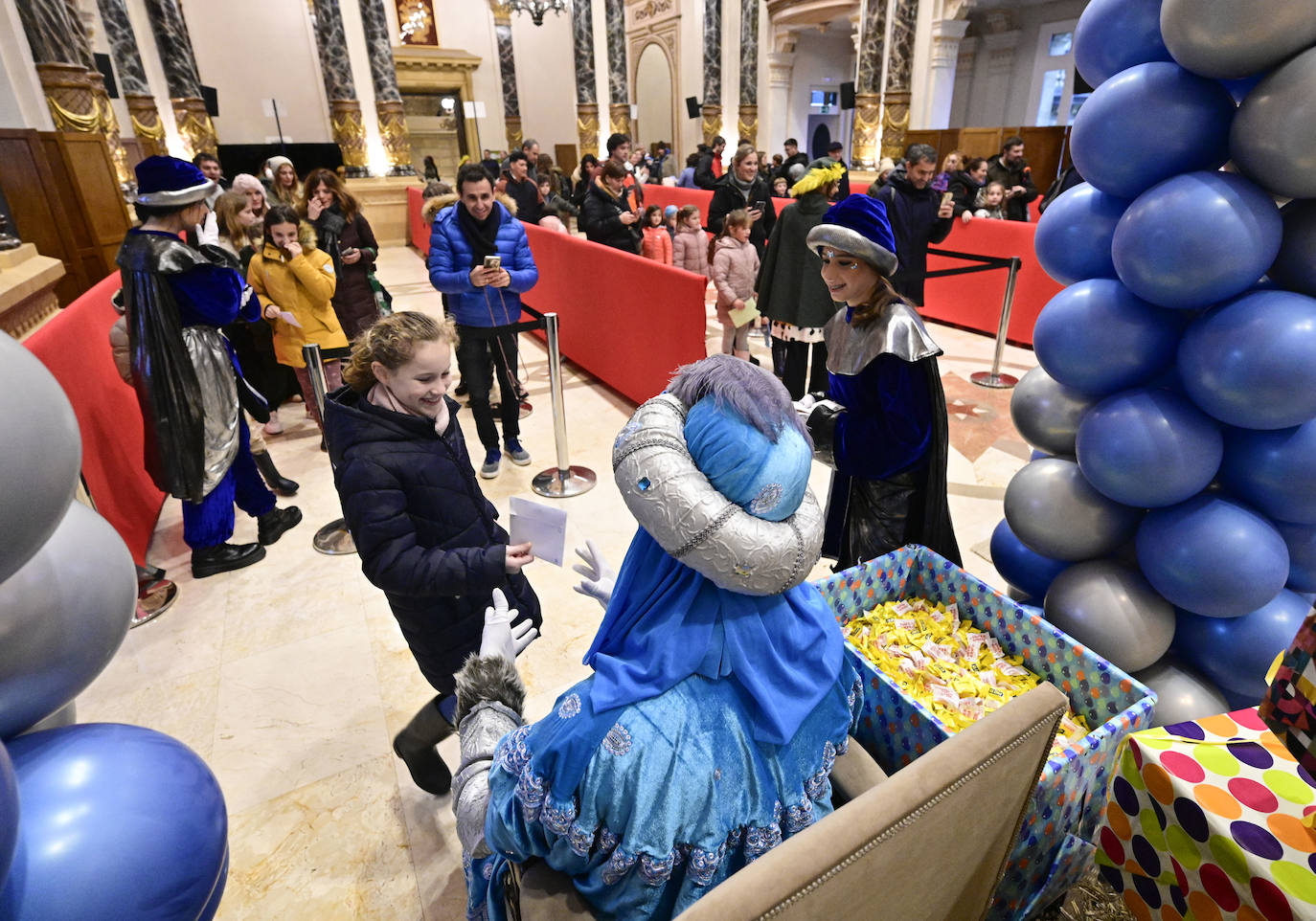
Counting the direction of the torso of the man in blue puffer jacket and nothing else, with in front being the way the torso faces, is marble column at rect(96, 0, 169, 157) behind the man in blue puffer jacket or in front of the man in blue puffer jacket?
behind

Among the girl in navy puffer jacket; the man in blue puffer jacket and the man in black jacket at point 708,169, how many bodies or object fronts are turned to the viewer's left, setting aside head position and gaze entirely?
0

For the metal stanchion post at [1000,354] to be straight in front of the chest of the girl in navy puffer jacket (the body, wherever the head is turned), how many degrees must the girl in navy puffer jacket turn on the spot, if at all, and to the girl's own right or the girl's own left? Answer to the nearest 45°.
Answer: approximately 90° to the girl's own left

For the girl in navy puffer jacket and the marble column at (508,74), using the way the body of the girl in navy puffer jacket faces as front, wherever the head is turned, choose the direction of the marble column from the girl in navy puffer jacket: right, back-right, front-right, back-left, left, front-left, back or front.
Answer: back-left

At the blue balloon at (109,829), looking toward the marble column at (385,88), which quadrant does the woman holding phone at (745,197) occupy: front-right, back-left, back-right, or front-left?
front-right

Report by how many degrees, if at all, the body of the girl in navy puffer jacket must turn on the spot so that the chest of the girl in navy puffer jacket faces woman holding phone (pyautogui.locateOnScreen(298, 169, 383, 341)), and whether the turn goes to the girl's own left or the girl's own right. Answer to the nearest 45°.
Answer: approximately 135° to the girl's own left

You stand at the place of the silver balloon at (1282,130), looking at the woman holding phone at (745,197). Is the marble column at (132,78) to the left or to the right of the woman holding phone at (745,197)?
left

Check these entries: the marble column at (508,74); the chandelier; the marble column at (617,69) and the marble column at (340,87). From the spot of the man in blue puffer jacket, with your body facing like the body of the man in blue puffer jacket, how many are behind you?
4

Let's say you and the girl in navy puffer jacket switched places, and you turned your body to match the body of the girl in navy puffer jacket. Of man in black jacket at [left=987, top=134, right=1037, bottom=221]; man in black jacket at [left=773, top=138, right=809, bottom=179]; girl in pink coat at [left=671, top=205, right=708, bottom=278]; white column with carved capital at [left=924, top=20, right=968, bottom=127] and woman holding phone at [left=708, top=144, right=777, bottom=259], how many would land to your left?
5

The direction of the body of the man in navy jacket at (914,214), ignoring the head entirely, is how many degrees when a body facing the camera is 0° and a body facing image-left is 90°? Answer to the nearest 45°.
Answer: approximately 315°

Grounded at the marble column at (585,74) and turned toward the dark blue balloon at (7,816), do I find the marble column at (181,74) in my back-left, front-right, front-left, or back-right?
front-right

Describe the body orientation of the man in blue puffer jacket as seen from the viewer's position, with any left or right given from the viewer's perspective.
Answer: facing the viewer

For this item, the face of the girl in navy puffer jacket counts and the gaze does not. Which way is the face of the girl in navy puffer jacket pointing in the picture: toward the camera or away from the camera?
toward the camera

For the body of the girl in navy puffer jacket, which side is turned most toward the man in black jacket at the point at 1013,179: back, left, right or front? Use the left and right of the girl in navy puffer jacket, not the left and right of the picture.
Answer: left
